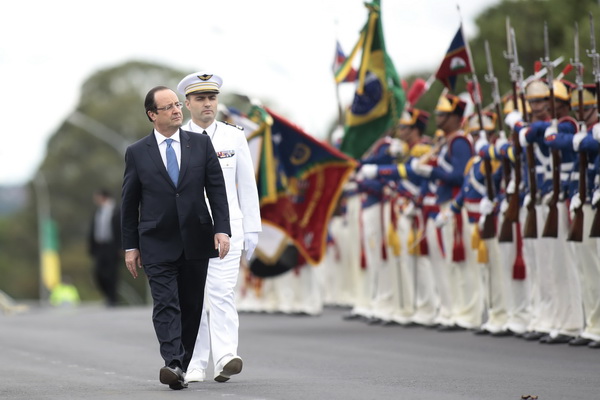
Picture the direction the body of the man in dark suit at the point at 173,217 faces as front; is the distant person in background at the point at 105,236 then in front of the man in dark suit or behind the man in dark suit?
behind

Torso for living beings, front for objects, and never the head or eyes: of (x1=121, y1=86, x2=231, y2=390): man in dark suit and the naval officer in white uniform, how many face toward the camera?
2

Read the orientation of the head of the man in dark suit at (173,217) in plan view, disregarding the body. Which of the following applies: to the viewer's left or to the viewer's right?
to the viewer's right

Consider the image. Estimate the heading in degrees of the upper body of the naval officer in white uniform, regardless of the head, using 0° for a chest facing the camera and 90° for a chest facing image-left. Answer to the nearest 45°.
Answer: approximately 0°

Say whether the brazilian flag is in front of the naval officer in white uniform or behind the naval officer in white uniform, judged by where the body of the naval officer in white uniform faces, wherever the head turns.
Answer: behind

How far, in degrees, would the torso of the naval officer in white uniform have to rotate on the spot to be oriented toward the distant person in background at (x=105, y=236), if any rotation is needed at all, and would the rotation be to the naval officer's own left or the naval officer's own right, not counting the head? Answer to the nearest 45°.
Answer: approximately 180°

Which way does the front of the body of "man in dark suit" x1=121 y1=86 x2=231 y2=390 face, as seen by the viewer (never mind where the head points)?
toward the camera

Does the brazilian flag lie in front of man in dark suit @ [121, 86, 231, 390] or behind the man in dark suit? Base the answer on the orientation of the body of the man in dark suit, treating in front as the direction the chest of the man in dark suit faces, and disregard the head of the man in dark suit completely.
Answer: behind
